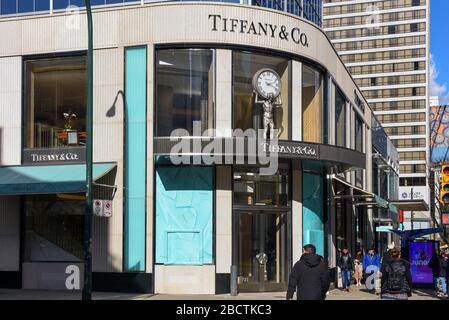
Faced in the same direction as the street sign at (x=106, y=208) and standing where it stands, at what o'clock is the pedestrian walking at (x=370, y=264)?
The pedestrian walking is roughly at 8 o'clock from the street sign.

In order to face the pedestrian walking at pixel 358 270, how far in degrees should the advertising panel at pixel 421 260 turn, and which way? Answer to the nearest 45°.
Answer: approximately 135° to its right

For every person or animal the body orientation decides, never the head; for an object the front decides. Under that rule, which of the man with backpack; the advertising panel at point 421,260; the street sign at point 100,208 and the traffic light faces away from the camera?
the man with backpack

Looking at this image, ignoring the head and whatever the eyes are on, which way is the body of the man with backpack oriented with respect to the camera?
away from the camera

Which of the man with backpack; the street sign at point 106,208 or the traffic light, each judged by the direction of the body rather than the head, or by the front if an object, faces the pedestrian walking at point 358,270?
the man with backpack

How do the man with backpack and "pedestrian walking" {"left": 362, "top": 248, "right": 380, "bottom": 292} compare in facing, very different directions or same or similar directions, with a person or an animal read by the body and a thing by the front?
very different directions

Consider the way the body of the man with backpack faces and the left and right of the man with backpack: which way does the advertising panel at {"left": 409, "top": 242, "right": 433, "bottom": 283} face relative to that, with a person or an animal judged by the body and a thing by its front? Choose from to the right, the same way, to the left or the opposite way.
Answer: the opposite way

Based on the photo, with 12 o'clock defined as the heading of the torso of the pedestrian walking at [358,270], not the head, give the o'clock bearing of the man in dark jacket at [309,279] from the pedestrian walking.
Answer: The man in dark jacket is roughly at 12 o'clock from the pedestrian walking.

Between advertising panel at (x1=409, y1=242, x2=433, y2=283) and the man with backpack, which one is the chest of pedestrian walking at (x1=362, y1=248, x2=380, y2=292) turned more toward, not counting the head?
the man with backpack
